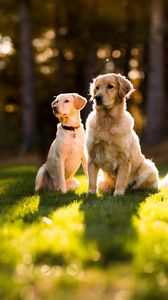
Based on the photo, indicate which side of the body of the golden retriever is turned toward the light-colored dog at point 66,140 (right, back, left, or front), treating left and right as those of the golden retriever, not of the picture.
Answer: right

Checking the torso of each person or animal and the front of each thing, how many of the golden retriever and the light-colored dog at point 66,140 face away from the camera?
0

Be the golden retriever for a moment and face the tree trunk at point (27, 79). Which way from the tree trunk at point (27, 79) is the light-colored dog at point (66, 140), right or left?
left

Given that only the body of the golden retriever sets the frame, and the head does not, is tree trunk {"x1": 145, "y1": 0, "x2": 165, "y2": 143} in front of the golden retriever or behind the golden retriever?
behind

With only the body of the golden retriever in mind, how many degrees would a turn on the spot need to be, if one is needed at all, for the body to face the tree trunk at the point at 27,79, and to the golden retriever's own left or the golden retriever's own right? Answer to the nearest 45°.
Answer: approximately 135° to the golden retriever's own right

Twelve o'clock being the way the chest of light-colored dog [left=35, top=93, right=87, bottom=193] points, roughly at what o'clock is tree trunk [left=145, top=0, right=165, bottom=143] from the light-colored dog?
The tree trunk is roughly at 8 o'clock from the light-colored dog.

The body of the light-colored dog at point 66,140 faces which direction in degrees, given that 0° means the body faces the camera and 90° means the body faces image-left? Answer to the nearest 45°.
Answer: approximately 315°

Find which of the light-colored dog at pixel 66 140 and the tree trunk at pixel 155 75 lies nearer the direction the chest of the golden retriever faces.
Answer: the light-colored dog
